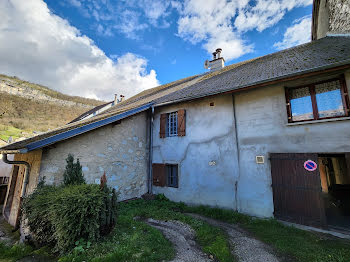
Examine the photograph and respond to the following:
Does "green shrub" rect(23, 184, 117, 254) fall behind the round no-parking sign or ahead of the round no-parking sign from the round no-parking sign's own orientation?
ahead

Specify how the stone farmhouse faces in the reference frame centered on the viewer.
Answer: facing the viewer and to the left of the viewer

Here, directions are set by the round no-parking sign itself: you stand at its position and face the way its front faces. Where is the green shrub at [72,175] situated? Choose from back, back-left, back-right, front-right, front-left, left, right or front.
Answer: front-right

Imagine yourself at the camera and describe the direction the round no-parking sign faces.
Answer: facing the viewer

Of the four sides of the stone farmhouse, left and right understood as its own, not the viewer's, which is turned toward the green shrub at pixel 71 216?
front
